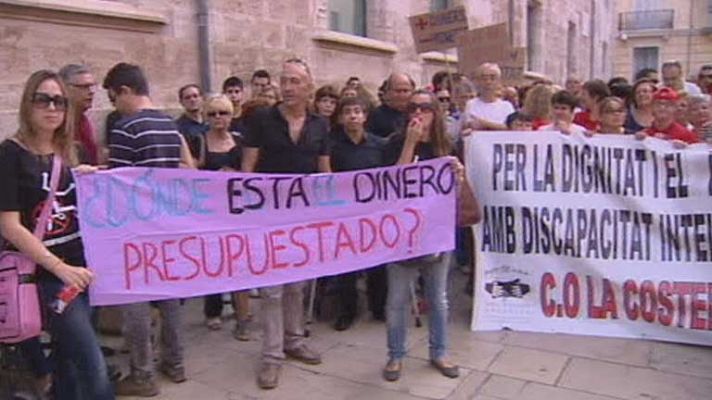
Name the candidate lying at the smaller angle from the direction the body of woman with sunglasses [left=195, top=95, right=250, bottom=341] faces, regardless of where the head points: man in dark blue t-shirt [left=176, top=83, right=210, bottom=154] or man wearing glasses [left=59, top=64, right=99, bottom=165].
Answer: the man wearing glasses

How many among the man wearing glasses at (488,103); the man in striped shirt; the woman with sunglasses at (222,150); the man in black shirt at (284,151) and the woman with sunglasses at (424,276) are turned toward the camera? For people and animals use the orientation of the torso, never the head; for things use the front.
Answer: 4

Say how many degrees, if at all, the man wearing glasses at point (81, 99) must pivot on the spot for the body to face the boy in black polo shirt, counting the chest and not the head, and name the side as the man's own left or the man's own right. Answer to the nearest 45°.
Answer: approximately 45° to the man's own left

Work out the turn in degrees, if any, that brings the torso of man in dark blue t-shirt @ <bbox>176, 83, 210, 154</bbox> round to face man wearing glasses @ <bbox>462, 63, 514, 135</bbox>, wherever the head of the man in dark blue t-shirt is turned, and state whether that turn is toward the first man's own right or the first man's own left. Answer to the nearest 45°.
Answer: approximately 45° to the first man's own left

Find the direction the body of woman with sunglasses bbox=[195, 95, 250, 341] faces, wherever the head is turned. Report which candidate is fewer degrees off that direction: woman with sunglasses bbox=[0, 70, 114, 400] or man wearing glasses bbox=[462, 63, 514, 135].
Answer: the woman with sunglasses

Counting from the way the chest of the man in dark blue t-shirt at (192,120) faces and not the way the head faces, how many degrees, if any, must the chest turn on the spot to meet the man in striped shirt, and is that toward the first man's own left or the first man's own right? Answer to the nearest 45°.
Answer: approximately 45° to the first man's own right

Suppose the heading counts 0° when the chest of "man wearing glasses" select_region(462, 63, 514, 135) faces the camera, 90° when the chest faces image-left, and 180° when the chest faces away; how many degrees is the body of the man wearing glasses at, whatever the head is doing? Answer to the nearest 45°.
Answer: approximately 0°
